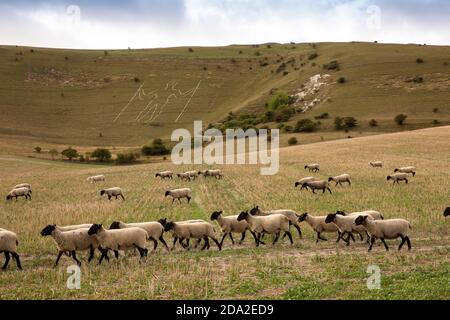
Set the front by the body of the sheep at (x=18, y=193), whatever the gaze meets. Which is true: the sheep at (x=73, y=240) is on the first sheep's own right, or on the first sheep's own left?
on the first sheep's own left

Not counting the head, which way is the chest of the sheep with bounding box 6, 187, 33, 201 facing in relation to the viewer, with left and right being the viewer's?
facing to the left of the viewer

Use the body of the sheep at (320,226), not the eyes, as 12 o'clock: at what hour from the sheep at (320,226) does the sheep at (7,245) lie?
the sheep at (7,245) is roughly at 11 o'clock from the sheep at (320,226).

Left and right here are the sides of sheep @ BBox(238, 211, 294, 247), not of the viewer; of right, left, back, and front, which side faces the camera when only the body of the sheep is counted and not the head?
left

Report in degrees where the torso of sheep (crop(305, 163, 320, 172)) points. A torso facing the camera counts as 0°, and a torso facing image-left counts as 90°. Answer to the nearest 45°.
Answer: approximately 90°

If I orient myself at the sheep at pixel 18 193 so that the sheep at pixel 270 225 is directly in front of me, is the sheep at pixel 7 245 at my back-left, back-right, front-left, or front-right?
front-right

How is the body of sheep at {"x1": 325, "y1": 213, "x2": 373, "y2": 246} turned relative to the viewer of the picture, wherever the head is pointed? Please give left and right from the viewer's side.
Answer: facing to the left of the viewer

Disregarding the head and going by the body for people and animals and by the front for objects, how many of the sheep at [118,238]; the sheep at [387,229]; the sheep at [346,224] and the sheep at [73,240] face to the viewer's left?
4

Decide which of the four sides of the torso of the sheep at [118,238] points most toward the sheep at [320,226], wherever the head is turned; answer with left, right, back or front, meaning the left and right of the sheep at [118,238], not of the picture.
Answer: back

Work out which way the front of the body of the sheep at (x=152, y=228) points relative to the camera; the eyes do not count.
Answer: to the viewer's left

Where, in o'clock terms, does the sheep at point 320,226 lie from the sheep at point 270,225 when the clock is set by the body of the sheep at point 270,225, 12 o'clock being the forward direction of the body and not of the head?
the sheep at point 320,226 is roughly at 5 o'clock from the sheep at point 270,225.

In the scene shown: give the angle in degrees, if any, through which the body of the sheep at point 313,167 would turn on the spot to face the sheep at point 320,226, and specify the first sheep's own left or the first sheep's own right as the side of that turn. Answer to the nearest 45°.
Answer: approximately 90° to the first sheep's own left

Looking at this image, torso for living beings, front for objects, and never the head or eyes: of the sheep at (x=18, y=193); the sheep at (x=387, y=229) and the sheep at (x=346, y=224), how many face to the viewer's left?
3

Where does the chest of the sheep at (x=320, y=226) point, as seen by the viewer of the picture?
to the viewer's left

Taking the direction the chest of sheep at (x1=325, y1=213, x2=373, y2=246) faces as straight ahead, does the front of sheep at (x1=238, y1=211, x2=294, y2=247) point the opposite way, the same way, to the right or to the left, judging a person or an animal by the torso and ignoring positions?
the same way

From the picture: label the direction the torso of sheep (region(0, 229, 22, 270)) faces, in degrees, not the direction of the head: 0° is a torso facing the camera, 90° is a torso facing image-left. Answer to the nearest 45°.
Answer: approximately 90°
